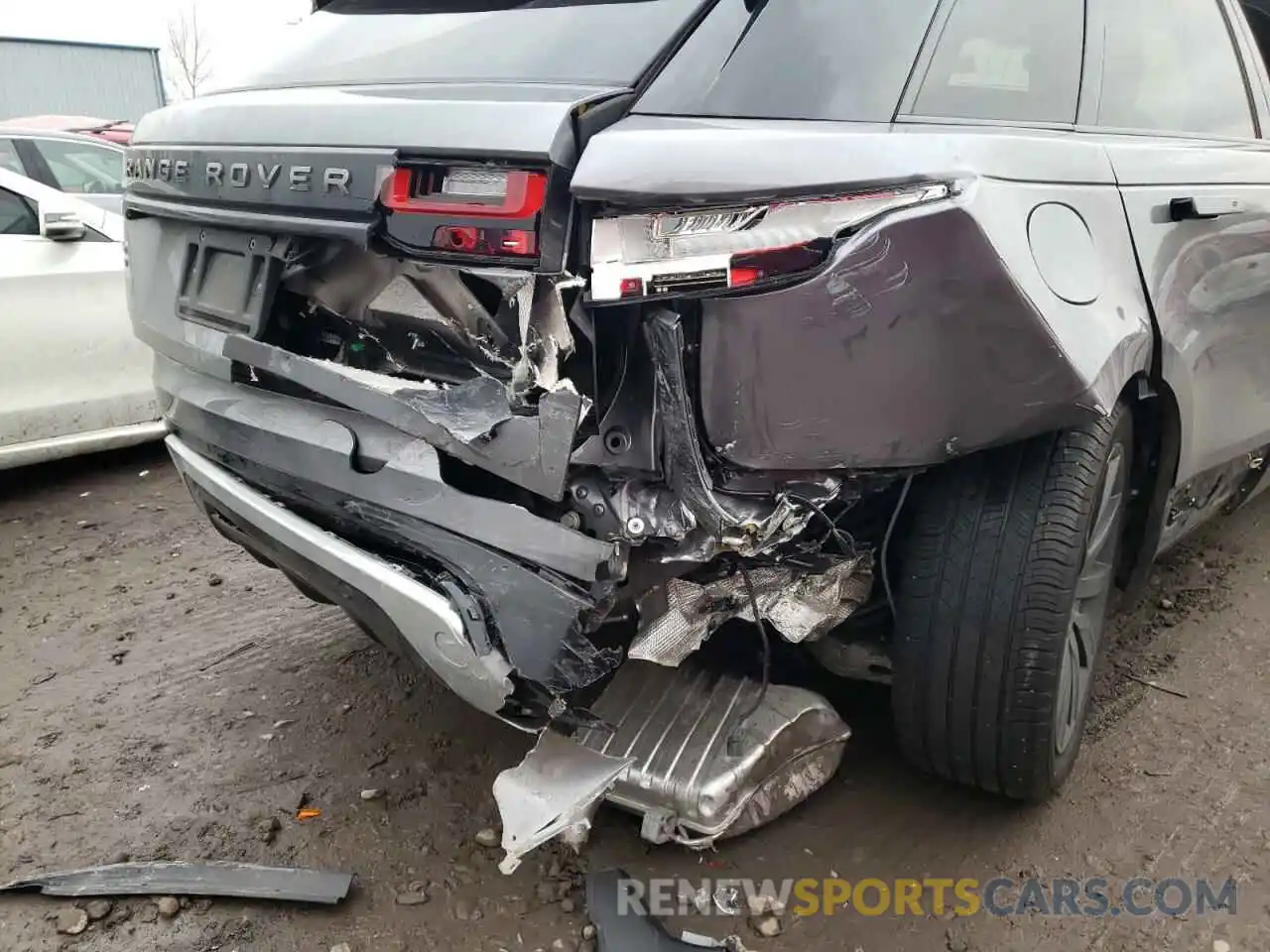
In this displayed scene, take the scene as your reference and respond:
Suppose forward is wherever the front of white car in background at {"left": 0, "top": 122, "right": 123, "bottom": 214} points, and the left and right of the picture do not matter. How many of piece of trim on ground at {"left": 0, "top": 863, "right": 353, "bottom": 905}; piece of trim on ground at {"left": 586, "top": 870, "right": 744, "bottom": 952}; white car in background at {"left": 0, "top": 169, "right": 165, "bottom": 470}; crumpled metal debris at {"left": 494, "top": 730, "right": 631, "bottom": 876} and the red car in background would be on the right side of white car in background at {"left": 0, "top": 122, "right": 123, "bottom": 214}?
4

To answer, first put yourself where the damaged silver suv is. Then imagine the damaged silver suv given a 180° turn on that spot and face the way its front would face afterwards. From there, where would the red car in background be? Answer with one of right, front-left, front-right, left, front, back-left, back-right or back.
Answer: right

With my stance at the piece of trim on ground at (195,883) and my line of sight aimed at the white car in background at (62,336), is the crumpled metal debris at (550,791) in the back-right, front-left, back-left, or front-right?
back-right

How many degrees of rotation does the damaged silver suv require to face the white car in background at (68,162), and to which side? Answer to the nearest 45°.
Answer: approximately 90° to its left

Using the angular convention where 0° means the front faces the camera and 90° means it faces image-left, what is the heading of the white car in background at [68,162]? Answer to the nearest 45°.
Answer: approximately 270°

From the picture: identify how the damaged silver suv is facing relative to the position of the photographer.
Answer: facing away from the viewer and to the right of the viewer
